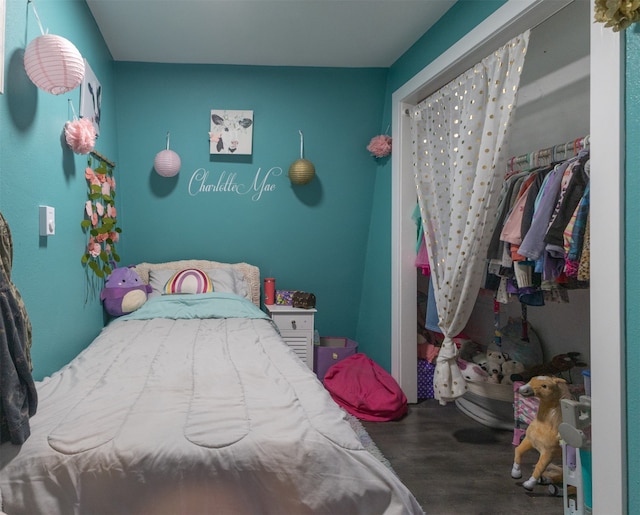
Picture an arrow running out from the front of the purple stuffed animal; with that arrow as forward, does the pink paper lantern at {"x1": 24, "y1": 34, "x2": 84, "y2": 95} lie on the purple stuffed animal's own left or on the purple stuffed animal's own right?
on the purple stuffed animal's own right

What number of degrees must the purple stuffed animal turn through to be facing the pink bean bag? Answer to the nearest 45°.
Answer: approximately 45° to its left

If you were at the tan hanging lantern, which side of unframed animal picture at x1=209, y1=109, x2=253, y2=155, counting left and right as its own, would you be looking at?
left

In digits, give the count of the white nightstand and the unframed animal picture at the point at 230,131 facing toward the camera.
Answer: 2

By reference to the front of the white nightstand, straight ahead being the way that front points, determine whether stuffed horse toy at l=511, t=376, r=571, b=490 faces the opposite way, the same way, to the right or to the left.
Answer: to the right

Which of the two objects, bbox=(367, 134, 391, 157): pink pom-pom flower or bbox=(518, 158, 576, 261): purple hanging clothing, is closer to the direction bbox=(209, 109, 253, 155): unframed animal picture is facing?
the purple hanging clothing

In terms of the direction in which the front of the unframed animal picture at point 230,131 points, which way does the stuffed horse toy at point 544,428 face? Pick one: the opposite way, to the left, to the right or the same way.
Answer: to the right
